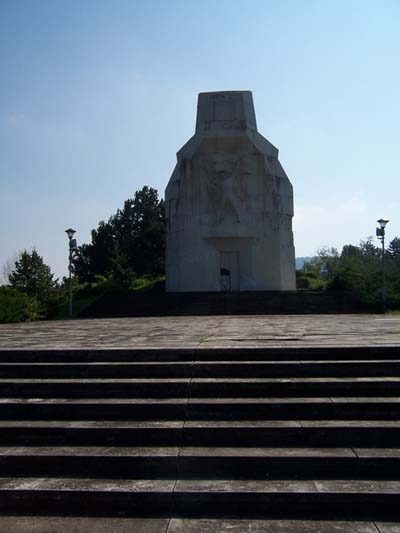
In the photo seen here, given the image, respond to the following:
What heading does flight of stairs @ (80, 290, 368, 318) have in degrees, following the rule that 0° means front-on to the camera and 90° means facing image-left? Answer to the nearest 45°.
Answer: approximately 0°
